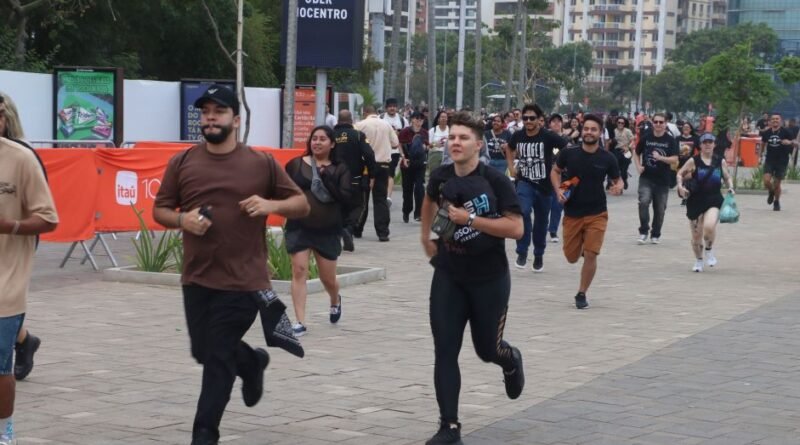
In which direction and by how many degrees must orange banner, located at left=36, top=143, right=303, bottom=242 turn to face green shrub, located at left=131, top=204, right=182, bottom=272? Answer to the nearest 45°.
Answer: approximately 45° to its left

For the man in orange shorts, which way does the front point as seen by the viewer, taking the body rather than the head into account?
toward the camera

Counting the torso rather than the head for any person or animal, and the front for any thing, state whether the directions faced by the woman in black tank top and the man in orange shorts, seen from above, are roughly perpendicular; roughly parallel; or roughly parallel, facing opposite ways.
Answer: roughly parallel

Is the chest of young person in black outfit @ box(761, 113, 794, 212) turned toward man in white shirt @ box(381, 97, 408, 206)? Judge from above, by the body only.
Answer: no

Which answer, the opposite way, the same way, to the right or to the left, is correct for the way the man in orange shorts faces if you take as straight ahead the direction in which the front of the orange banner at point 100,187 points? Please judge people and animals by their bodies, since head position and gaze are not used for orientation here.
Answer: the same way

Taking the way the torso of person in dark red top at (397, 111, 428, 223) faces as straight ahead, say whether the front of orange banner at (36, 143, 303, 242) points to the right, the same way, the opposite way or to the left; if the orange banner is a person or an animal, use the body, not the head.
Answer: the same way

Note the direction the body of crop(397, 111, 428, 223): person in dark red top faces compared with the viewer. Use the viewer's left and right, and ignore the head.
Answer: facing the viewer

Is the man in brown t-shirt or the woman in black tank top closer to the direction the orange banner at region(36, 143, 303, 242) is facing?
the man in brown t-shirt

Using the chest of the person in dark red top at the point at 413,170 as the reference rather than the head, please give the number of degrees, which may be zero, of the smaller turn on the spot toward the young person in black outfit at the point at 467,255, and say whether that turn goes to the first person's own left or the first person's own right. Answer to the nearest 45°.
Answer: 0° — they already face them

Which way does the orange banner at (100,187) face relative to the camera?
toward the camera

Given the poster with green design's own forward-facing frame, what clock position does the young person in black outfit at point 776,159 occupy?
The young person in black outfit is roughly at 9 o'clock from the poster with green design.

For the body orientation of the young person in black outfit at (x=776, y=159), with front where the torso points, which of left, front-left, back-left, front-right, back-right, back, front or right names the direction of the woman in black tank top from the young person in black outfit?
front

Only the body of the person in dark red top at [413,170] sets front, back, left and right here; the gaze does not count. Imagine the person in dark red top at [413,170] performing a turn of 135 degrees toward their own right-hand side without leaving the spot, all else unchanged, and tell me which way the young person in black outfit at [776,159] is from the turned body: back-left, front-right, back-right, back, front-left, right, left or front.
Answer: right

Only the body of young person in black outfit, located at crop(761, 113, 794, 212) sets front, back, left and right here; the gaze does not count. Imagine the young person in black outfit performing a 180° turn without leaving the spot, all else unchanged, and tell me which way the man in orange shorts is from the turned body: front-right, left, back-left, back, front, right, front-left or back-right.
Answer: back

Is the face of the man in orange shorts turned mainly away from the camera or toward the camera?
toward the camera

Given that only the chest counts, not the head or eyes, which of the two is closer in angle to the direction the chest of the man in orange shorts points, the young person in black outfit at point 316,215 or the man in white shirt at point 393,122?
the young person in black outfit
